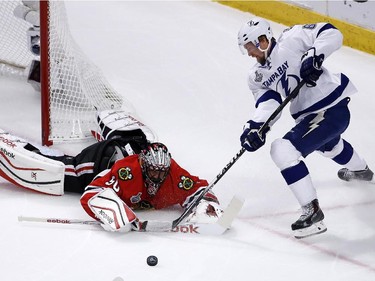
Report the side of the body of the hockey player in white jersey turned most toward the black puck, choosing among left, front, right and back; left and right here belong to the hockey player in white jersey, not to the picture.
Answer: front

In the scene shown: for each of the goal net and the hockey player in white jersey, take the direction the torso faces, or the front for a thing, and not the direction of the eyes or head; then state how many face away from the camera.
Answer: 0

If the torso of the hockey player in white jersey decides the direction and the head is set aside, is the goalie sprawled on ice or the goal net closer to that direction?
the goalie sprawled on ice

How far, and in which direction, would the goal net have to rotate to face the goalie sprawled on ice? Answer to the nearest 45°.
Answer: approximately 45° to its left

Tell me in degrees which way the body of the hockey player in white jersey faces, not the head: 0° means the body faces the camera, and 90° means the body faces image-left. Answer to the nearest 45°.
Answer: approximately 45°

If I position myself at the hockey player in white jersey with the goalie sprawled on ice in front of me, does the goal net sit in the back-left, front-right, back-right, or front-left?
front-right

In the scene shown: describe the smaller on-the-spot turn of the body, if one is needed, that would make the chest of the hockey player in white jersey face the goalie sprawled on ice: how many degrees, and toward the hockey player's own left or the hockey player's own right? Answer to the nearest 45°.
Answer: approximately 45° to the hockey player's own right

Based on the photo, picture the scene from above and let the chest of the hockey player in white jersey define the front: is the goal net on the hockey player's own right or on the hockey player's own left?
on the hockey player's own right
